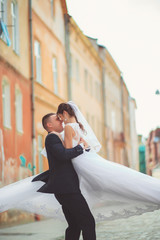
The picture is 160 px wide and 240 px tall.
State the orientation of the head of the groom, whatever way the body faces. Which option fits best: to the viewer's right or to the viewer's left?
to the viewer's right

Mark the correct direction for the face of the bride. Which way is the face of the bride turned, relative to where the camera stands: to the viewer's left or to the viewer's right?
to the viewer's left

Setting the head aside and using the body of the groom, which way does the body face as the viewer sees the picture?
to the viewer's right

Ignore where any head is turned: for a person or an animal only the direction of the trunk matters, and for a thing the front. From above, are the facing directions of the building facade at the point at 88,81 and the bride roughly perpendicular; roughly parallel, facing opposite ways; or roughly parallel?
roughly parallel, facing opposite ways

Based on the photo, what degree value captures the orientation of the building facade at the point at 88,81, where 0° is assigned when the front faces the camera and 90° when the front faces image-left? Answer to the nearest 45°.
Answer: approximately 270°

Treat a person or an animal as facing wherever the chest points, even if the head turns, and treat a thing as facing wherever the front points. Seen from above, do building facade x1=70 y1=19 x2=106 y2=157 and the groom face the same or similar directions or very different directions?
same or similar directions

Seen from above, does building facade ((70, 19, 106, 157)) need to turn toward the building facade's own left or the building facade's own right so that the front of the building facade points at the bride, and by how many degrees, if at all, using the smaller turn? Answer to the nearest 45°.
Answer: approximately 90° to the building facade's own right

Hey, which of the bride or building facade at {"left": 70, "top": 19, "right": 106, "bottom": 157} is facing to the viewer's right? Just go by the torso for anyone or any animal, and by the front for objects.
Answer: the building facade

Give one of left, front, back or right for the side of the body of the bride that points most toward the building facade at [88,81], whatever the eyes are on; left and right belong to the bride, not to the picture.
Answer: right

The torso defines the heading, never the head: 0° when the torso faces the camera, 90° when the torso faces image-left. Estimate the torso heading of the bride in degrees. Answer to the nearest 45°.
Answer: approximately 90°
